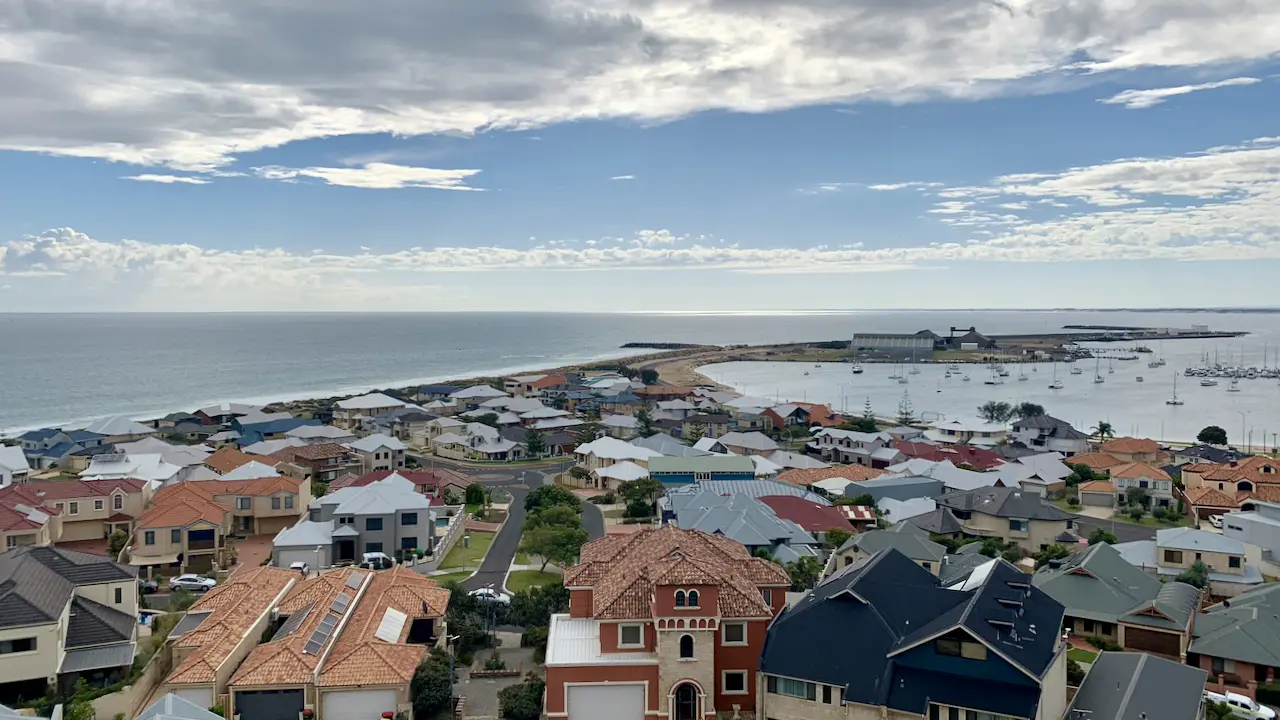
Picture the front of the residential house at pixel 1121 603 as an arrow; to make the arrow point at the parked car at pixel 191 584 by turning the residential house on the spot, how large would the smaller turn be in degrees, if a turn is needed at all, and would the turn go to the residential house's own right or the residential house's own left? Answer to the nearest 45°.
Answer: approximately 90° to the residential house's own right

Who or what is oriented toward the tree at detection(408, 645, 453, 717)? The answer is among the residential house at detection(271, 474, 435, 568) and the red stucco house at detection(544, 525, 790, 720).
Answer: the residential house

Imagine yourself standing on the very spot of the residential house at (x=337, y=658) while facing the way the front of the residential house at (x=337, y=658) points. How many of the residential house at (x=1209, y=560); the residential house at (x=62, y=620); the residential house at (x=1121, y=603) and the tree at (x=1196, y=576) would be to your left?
3

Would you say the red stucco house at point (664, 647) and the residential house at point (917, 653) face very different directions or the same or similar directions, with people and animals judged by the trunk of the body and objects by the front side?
same or similar directions

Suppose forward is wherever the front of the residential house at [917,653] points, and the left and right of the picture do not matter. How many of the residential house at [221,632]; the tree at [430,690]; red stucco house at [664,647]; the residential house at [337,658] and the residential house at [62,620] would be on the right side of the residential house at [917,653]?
5

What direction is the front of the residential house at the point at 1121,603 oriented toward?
toward the camera

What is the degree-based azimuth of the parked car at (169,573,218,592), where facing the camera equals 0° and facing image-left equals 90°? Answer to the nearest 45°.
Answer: approximately 270°

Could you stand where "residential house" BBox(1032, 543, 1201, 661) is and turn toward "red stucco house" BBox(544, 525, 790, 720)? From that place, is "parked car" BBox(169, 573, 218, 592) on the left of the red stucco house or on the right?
right

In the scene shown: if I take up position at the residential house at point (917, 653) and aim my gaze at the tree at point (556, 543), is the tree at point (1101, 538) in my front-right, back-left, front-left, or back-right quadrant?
front-right

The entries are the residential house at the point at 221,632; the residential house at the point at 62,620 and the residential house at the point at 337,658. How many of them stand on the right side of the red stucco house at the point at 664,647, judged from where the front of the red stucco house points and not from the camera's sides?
3

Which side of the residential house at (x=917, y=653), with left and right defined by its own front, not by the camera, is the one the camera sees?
front

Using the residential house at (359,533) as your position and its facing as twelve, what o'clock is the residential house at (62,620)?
the residential house at (62,620) is roughly at 1 o'clock from the residential house at (359,533).

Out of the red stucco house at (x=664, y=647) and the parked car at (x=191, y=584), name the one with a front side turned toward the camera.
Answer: the red stucco house

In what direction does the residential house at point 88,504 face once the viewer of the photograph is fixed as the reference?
facing the viewer

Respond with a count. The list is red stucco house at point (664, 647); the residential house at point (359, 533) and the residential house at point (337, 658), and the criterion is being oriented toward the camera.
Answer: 3
